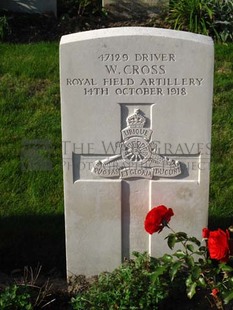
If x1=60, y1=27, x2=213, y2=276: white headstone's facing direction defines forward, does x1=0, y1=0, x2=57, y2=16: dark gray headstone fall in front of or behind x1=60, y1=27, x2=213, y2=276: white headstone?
behind

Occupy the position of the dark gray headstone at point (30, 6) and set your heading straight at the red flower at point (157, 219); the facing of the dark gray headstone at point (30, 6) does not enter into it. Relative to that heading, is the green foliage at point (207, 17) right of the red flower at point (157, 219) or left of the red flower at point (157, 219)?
left

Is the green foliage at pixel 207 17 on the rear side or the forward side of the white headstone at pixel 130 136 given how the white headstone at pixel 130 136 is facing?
on the rear side

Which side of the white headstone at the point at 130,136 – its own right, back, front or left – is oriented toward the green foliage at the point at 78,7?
back

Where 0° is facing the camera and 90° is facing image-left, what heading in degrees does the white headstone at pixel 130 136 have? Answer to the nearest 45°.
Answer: approximately 0°
